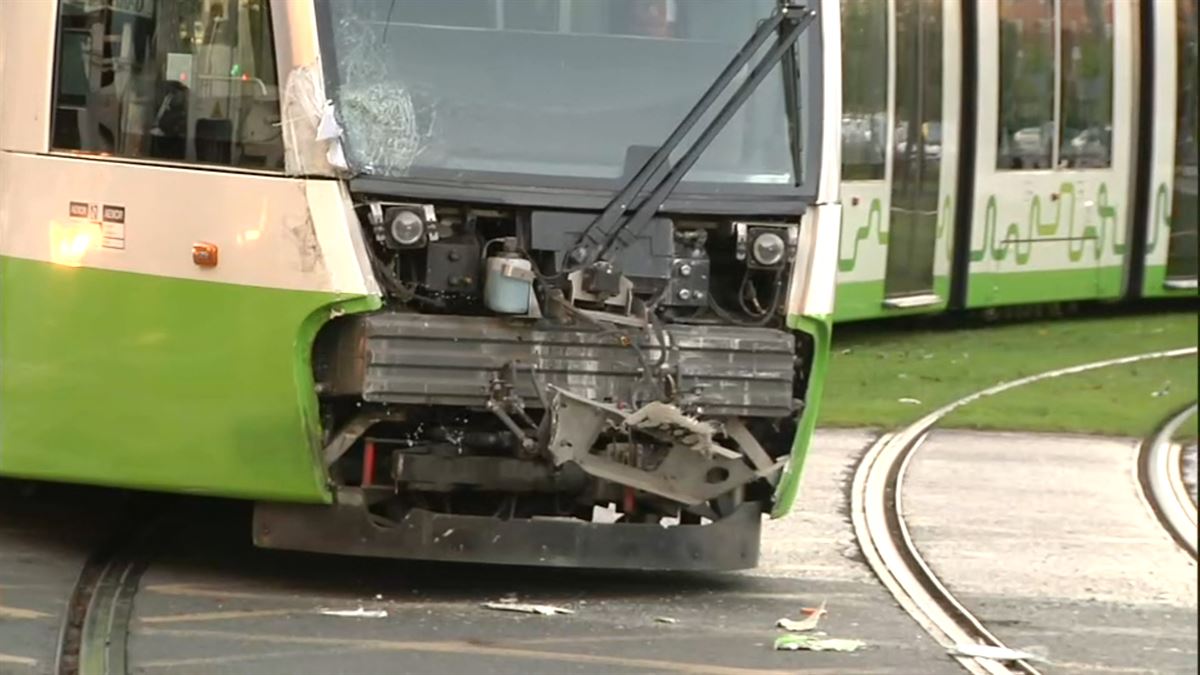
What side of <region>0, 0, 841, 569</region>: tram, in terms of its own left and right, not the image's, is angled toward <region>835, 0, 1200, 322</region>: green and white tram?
left

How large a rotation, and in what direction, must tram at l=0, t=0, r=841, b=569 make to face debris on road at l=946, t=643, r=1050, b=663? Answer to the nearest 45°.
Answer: approximately 45° to its left

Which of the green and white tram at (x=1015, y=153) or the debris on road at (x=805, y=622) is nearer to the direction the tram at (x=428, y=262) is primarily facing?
the debris on road

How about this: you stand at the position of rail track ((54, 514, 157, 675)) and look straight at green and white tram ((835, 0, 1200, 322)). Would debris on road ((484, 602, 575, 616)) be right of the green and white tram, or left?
right

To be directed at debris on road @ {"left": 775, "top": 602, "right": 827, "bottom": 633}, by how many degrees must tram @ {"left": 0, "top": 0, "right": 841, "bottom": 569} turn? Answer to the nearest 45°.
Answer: approximately 45° to its left

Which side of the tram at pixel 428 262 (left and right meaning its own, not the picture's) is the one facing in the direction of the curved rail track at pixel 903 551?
left

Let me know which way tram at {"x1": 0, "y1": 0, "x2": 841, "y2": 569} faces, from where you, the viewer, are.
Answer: facing the viewer and to the right of the viewer
